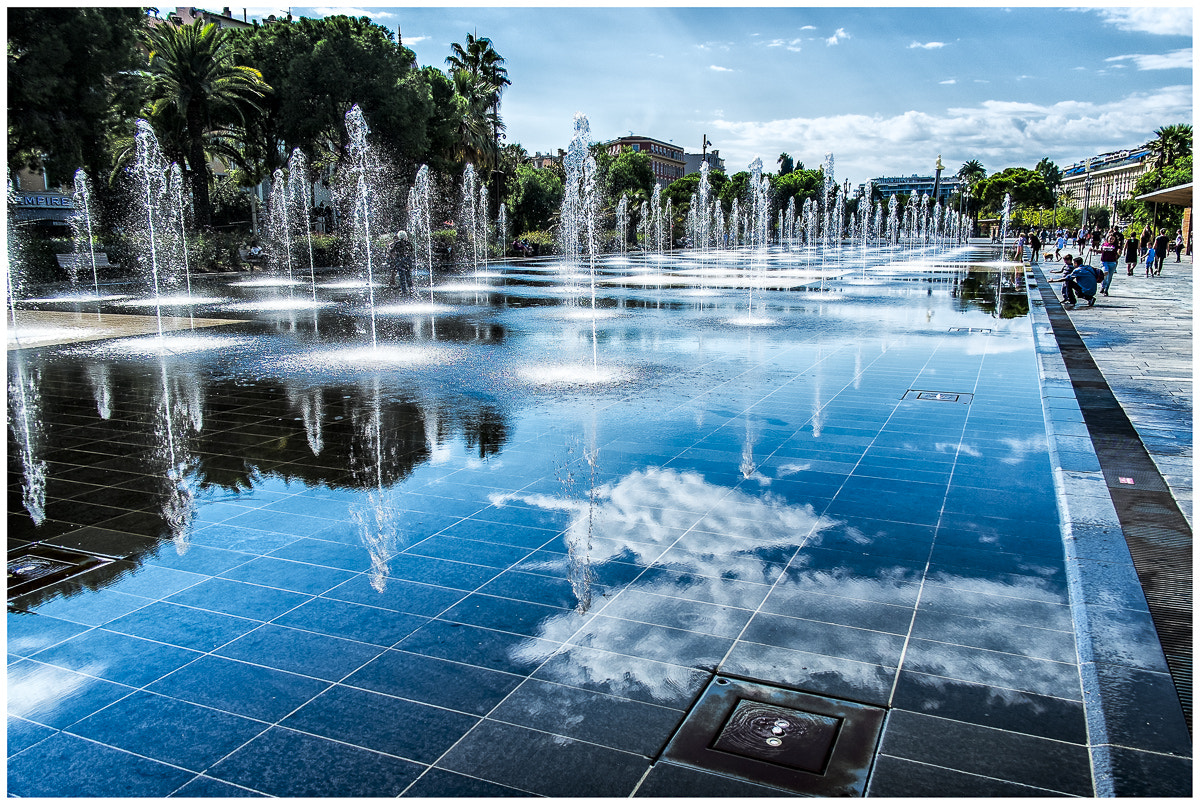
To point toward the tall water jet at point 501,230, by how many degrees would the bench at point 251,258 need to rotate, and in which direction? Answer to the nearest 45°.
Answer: approximately 90° to its left

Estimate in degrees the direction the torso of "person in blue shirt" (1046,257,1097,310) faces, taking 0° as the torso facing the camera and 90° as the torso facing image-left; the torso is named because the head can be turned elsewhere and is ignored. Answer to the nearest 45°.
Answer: approximately 90°

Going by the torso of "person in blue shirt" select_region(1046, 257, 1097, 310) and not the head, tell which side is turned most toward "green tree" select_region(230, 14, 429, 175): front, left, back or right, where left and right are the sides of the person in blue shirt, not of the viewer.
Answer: front

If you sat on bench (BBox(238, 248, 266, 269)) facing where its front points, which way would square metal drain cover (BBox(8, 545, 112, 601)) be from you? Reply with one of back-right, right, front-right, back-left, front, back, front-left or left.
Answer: front-right

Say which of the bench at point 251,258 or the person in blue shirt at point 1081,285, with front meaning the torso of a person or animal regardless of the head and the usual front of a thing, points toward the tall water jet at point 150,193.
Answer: the person in blue shirt

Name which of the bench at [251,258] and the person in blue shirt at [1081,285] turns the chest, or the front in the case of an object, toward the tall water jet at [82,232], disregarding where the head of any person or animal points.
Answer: the person in blue shirt
